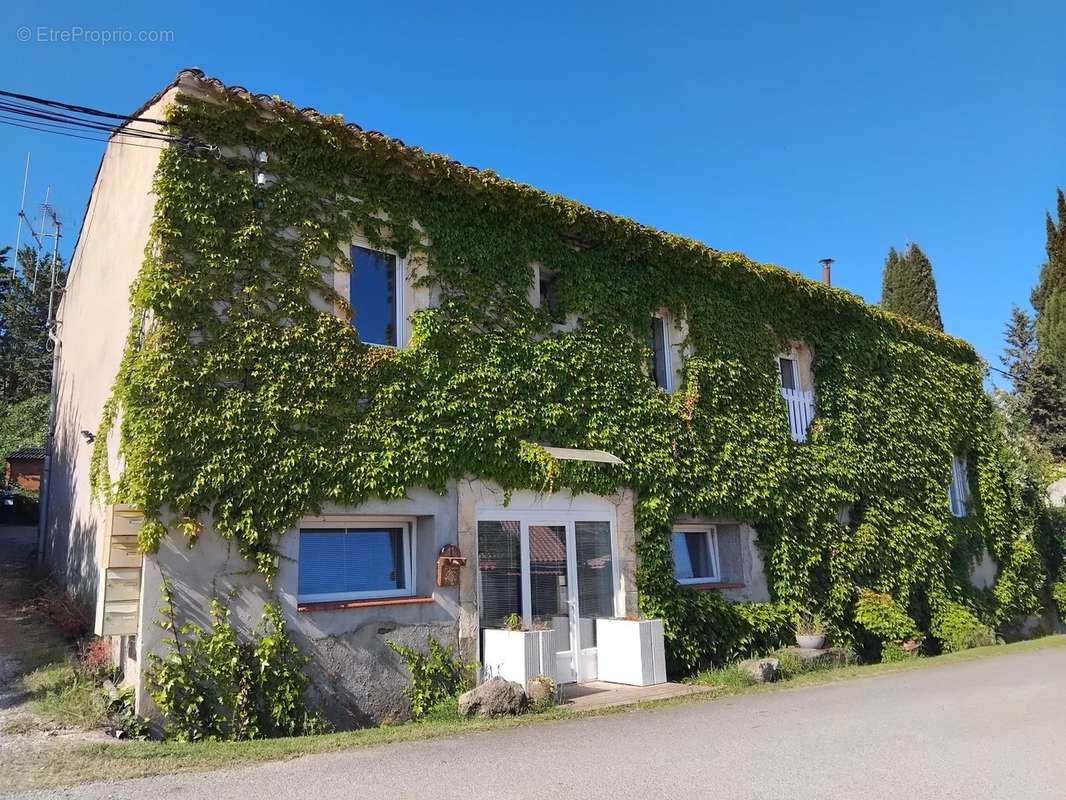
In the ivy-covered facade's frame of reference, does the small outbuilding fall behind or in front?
behind

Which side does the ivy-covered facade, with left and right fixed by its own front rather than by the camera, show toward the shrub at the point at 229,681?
right

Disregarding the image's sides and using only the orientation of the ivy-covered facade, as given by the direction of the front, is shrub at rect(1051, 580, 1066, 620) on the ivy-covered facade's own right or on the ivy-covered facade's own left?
on the ivy-covered facade's own left

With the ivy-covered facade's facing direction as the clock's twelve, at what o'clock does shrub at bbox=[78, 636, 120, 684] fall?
The shrub is roughly at 4 o'clock from the ivy-covered facade.

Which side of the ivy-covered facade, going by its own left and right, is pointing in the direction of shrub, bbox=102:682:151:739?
right

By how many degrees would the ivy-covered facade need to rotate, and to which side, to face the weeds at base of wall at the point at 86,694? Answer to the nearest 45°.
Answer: approximately 90° to its right

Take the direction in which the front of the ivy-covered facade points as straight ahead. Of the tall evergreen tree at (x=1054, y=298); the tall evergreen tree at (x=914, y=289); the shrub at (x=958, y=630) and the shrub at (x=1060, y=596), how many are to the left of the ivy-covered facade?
4

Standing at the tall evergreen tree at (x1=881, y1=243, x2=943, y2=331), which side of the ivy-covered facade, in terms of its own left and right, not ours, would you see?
left

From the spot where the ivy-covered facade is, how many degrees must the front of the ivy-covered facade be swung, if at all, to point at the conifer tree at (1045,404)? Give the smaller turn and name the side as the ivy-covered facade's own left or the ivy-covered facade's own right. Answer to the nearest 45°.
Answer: approximately 90° to the ivy-covered facade's own left
